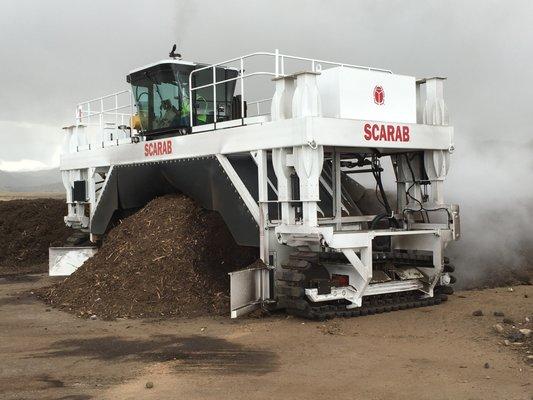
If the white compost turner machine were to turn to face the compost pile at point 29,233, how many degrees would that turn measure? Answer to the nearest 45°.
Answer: approximately 90° to its right

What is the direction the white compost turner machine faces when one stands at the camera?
facing the viewer and to the left of the viewer
